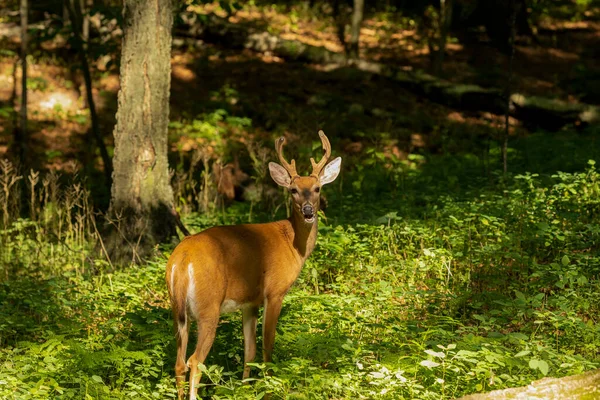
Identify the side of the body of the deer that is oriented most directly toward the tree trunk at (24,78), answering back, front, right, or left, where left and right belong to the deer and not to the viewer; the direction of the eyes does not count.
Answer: left

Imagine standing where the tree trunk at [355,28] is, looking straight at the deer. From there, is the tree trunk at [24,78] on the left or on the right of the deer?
right

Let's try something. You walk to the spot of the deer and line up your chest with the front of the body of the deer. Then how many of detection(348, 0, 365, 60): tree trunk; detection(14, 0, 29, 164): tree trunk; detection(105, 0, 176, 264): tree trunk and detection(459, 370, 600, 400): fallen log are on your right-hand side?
1

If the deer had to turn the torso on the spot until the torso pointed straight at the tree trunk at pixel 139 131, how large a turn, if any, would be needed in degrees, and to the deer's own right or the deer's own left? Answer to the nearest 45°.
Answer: approximately 45° to the deer's own left

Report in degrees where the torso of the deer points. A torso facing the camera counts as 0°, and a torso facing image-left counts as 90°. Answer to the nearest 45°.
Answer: approximately 225°

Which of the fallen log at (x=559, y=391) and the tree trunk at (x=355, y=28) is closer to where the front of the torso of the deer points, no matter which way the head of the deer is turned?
the tree trunk

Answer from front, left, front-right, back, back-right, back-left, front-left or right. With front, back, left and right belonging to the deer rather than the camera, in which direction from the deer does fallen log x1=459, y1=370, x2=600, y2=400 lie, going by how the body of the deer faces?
right
